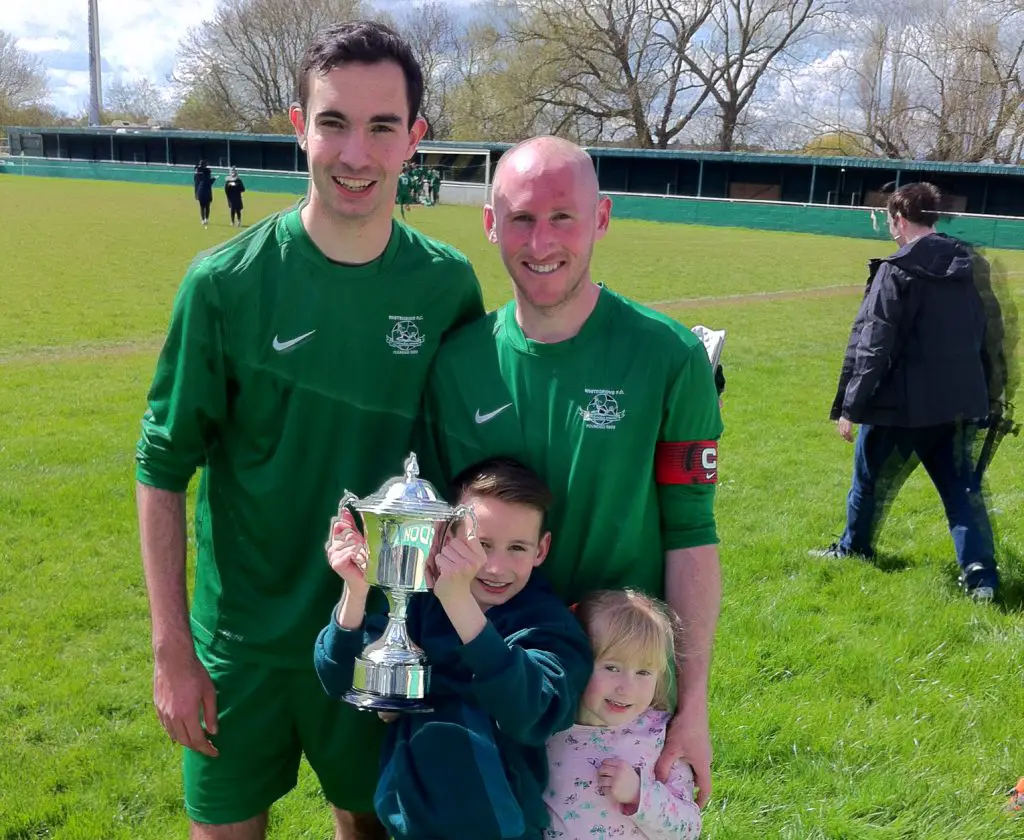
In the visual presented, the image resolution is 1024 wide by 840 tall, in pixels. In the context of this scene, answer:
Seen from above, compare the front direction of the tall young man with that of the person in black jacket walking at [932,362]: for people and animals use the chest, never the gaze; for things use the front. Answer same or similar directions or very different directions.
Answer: very different directions

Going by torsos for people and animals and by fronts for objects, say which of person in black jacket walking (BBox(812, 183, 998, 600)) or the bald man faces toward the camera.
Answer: the bald man

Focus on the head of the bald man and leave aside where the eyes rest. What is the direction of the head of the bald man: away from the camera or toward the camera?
toward the camera

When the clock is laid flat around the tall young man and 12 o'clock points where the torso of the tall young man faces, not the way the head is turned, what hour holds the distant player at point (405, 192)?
The distant player is roughly at 6 o'clock from the tall young man.

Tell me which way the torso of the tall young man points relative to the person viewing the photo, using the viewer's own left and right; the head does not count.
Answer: facing the viewer

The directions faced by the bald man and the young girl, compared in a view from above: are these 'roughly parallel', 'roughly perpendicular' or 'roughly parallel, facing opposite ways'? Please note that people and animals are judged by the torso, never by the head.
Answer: roughly parallel

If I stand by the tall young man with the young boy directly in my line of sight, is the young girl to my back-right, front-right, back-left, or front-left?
front-left

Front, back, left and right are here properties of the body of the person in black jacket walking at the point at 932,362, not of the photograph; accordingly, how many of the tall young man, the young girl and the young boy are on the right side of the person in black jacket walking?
0

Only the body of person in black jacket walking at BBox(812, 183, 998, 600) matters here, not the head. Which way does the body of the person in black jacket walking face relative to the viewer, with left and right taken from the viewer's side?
facing away from the viewer and to the left of the viewer

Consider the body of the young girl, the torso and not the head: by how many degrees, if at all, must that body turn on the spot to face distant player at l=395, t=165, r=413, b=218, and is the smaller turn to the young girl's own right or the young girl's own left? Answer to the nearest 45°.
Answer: approximately 180°

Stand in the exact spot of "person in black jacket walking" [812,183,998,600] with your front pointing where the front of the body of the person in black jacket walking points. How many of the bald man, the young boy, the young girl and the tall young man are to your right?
0

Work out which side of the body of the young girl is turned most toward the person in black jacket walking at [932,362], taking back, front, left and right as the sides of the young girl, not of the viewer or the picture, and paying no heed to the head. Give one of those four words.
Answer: back

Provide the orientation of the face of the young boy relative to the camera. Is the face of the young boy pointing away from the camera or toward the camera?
toward the camera

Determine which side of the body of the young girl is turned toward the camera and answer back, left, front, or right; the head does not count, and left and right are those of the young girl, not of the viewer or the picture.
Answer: front

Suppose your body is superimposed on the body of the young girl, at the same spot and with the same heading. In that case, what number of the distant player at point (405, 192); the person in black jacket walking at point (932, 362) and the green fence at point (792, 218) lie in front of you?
0

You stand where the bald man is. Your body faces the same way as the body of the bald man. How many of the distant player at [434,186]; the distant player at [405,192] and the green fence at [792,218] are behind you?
3

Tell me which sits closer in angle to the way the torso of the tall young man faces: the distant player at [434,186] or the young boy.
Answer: the young boy

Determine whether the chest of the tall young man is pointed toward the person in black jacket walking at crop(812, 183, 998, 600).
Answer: no
